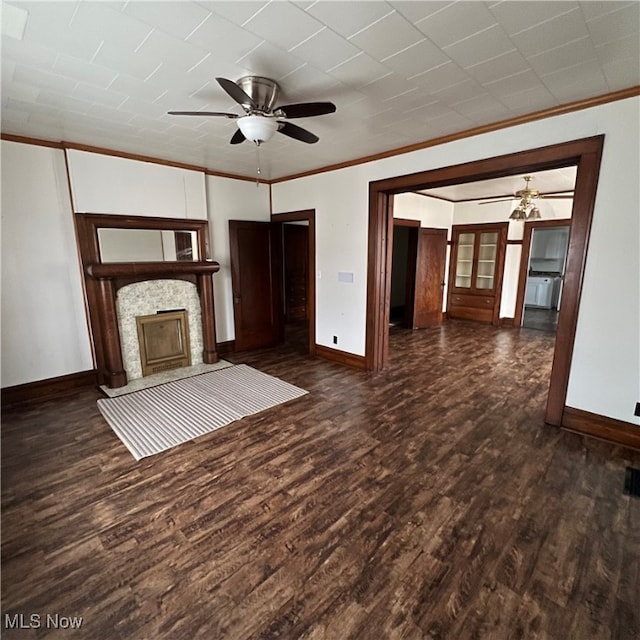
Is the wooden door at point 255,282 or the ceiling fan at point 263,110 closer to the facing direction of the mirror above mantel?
the ceiling fan

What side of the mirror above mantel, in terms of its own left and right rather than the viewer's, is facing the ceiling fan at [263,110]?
front

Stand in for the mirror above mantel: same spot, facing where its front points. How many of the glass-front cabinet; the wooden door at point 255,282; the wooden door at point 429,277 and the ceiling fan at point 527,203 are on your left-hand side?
4

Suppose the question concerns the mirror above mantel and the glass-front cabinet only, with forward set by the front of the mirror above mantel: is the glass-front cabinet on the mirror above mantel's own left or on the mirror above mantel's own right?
on the mirror above mantel's own left

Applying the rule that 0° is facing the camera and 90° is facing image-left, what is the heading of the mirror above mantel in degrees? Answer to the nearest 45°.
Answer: approximately 0°

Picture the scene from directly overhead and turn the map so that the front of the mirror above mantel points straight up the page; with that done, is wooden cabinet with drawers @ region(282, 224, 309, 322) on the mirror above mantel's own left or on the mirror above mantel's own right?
on the mirror above mantel's own left

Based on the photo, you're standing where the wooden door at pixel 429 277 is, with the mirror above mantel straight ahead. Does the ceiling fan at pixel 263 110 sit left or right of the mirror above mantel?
left

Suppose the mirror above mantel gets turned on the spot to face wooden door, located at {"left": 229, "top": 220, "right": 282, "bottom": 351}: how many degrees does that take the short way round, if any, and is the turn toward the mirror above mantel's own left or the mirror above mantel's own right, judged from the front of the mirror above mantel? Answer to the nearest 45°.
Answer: approximately 90° to the mirror above mantel's own left

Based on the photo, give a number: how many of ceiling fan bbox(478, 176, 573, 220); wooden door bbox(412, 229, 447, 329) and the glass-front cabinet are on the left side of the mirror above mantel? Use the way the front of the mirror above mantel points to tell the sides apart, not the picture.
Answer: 3

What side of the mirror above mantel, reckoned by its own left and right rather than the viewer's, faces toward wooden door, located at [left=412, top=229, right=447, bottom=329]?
left
